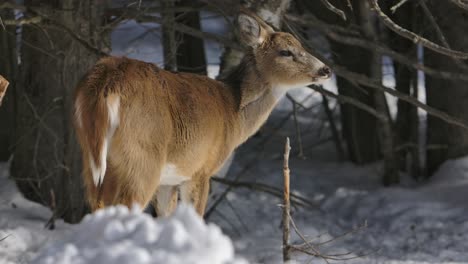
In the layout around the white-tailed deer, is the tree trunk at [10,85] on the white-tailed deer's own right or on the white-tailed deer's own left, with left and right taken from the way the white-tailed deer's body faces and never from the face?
on the white-tailed deer's own left

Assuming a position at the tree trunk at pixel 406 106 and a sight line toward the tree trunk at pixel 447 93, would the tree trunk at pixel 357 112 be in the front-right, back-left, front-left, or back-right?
back-right

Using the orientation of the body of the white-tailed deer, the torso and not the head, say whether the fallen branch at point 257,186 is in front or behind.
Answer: in front

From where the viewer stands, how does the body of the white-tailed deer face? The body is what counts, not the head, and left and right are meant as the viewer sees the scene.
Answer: facing away from the viewer and to the right of the viewer

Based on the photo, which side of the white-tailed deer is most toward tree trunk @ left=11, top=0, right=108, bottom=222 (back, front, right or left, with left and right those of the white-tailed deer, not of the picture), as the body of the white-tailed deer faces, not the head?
left

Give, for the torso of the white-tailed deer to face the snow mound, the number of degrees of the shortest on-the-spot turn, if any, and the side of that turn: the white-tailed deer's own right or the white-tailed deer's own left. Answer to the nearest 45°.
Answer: approximately 135° to the white-tailed deer's own right

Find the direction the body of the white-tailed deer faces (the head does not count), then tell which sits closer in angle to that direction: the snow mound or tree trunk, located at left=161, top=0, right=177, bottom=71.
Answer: the tree trunk

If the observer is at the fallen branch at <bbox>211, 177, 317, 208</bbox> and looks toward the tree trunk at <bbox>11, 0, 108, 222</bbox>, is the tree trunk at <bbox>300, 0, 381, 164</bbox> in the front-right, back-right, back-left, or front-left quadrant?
back-right
